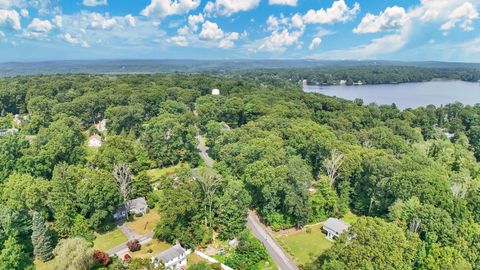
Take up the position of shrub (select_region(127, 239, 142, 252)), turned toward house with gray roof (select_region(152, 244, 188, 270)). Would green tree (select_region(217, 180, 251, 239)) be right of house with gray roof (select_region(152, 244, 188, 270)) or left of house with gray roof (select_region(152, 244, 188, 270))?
left

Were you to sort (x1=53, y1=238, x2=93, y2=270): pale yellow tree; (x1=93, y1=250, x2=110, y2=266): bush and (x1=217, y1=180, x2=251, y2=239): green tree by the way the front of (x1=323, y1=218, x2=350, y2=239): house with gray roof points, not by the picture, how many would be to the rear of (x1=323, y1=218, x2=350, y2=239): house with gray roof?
0

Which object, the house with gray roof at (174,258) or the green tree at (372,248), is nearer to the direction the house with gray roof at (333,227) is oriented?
the house with gray roof

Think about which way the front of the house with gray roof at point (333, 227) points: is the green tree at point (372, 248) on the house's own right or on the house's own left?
on the house's own left

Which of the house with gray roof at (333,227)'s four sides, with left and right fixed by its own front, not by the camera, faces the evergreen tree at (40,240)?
front

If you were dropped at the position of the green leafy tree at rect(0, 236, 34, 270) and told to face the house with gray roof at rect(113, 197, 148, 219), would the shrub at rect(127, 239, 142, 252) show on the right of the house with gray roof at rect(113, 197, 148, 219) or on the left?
right

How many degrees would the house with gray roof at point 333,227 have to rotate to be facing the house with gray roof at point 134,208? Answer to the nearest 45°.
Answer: approximately 45° to its right

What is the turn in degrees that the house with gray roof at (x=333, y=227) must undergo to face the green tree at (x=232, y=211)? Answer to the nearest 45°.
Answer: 0° — it already faces it

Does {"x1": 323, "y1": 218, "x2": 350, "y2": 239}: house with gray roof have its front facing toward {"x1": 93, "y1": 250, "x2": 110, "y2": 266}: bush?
yes

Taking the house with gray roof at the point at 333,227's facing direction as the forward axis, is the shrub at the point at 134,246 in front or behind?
in front

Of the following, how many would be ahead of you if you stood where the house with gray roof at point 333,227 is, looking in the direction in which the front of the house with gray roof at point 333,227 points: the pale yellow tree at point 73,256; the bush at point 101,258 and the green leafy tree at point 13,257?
3

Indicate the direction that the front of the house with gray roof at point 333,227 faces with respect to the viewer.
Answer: facing the viewer and to the left of the viewer

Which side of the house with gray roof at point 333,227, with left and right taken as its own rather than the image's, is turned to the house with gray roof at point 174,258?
front

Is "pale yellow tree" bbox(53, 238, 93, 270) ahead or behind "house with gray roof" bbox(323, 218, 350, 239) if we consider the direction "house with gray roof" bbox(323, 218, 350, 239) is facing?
ahead

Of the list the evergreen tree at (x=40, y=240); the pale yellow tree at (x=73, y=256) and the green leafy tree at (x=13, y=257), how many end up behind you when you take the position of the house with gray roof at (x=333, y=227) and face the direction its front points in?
0

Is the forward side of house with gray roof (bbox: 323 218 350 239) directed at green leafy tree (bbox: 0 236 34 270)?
yes

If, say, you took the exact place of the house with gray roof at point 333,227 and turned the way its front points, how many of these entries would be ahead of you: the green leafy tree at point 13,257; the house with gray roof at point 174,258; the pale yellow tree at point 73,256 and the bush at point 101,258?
4

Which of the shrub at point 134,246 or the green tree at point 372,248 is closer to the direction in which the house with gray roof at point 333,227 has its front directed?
the shrub
